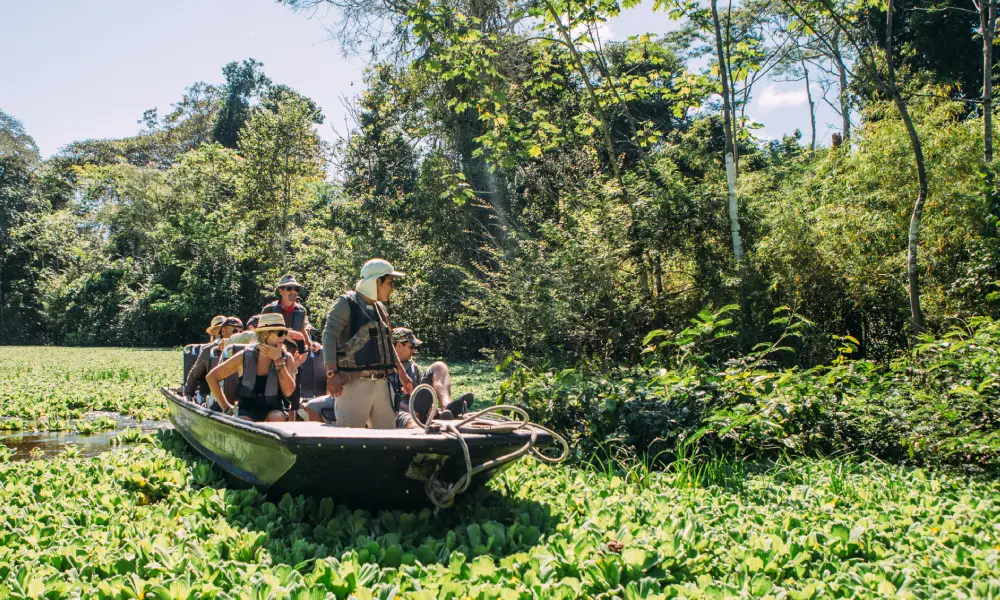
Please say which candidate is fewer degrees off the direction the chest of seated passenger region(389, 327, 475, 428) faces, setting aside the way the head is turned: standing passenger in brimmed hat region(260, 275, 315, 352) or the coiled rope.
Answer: the coiled rope

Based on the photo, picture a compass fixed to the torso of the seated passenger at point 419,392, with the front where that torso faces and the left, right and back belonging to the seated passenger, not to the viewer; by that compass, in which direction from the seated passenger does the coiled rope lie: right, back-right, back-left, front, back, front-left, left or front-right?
front-right

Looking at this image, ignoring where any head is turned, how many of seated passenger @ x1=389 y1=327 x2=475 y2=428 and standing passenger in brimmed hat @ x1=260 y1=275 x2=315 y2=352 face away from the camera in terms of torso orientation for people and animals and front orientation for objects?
0

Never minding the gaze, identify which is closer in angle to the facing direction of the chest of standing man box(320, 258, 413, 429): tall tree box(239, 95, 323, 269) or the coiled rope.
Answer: the coiled rope

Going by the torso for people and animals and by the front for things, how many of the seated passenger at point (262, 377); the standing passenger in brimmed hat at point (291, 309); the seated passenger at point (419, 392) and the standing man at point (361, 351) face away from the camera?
0

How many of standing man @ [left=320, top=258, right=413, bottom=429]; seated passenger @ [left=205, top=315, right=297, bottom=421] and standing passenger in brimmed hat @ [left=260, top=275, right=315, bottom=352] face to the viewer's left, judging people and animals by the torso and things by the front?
0

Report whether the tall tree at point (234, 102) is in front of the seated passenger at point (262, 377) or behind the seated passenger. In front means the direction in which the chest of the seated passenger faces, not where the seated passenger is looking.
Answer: behind

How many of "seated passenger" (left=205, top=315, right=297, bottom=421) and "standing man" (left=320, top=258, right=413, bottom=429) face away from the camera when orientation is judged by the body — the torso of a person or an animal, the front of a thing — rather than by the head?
0

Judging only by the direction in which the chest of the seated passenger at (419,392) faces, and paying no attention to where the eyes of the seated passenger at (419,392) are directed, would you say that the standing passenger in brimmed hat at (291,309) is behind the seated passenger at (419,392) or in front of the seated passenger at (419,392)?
behind

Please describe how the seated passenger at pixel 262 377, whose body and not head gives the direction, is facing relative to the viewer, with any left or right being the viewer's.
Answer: facing the viewer and to the right of the viewer

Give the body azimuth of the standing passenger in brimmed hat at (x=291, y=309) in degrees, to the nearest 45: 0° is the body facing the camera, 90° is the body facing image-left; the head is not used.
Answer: approximately 315°

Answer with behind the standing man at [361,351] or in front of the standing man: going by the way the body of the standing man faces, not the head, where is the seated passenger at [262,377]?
behind

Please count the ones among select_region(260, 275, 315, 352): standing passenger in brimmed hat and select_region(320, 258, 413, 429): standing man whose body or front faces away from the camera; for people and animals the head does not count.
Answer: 0

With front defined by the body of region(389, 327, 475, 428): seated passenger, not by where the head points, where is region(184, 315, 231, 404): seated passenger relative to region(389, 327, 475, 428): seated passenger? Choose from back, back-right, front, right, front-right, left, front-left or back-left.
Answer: back

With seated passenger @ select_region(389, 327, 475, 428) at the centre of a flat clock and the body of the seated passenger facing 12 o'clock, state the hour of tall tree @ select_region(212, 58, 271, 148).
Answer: The tall tree is roughly at 7 o'clock from the seated passenger.

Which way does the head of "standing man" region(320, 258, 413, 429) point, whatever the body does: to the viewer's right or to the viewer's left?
to the viewer's right
